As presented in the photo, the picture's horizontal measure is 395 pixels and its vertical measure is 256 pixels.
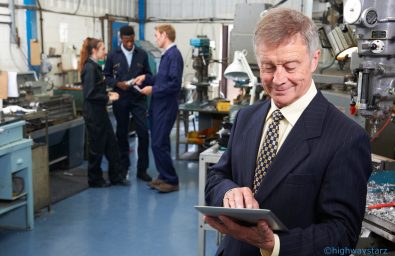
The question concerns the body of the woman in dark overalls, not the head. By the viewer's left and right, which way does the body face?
facing to the right of the viewer

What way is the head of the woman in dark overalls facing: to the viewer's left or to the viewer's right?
to the viewer's right

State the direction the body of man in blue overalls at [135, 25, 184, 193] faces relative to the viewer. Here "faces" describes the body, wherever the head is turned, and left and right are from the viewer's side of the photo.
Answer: facing to the left of the viewer

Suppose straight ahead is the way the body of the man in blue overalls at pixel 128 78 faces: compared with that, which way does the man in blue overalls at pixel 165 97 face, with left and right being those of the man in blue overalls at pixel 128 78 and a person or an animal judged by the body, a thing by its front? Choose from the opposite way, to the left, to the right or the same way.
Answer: to the right

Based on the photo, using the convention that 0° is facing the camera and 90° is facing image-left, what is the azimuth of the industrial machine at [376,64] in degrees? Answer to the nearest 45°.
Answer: approximately 45°

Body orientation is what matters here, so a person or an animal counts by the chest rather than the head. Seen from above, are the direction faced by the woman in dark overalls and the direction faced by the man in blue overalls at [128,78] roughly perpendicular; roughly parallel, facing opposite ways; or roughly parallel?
roughly perpendicular

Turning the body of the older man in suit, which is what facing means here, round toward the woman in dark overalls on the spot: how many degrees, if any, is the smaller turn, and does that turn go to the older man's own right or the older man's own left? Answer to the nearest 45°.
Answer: approximately 90° to the older man's own right

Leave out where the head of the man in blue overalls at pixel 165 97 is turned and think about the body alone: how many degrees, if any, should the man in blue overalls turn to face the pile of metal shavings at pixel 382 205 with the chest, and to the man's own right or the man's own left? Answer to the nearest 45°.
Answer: approximately 90° to the man's own left

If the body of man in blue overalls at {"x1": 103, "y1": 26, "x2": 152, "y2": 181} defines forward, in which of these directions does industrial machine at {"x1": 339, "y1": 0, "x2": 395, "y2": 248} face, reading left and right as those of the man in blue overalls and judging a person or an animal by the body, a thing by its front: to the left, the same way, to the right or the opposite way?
to the right

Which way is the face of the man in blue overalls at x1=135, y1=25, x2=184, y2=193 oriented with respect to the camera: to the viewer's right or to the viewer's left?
to the viewer's left

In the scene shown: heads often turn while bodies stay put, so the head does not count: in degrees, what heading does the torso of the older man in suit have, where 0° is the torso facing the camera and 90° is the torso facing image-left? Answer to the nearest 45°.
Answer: approximately 45°
